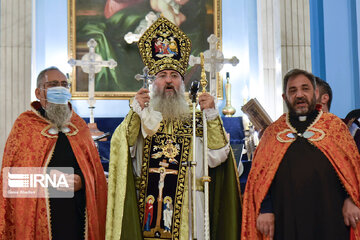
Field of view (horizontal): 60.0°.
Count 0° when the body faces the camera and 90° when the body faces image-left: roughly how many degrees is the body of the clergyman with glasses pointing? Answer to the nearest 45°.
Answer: approximately 315°

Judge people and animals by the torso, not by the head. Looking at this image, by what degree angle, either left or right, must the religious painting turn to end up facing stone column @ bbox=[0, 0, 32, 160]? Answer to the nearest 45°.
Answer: approximately 45° to its right

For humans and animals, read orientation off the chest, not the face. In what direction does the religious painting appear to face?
toward the camera

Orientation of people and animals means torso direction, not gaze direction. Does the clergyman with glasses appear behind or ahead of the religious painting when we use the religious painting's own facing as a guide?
ahead

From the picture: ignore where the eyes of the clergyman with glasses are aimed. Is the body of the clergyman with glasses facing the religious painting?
no

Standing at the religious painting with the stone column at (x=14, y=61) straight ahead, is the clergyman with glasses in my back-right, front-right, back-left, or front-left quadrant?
front-left

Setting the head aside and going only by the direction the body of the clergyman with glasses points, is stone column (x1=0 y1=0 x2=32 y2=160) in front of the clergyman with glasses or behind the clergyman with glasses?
behind

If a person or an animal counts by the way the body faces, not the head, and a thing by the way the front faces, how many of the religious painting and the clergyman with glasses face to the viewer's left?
0

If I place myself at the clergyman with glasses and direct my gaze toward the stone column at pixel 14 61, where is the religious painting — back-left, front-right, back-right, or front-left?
front-right
